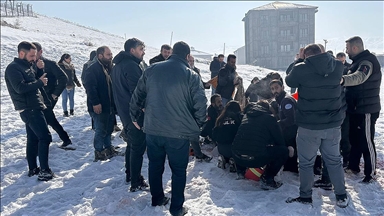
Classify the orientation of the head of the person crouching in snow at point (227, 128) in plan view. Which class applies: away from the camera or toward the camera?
away from the camera

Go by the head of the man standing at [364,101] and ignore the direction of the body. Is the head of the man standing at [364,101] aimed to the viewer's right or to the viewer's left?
to the viewer's left

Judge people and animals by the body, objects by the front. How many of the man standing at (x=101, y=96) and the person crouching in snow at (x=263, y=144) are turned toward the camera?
0

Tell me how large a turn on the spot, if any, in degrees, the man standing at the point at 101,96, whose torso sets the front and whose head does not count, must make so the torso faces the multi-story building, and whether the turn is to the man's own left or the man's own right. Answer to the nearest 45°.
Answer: approximately 45° to the man's own left

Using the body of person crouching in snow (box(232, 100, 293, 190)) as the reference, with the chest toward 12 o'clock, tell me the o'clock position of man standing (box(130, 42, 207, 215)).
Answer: The man standing is roughly at 6 o'clock from the person crouching in snow.

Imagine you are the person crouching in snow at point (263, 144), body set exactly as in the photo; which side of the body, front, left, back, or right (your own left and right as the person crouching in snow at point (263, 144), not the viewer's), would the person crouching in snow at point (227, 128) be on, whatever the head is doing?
left

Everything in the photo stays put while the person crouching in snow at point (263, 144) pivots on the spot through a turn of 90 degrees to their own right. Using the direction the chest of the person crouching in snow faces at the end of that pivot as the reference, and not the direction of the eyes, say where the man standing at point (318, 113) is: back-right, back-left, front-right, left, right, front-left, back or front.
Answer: front

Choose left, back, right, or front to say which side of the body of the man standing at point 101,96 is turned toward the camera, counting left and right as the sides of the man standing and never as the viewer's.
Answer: right

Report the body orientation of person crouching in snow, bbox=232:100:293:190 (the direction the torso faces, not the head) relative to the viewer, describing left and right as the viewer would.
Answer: facing away from the viewer and to the right of the viewer

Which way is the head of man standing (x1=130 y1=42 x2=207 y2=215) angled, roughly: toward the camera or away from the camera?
away from the camera
